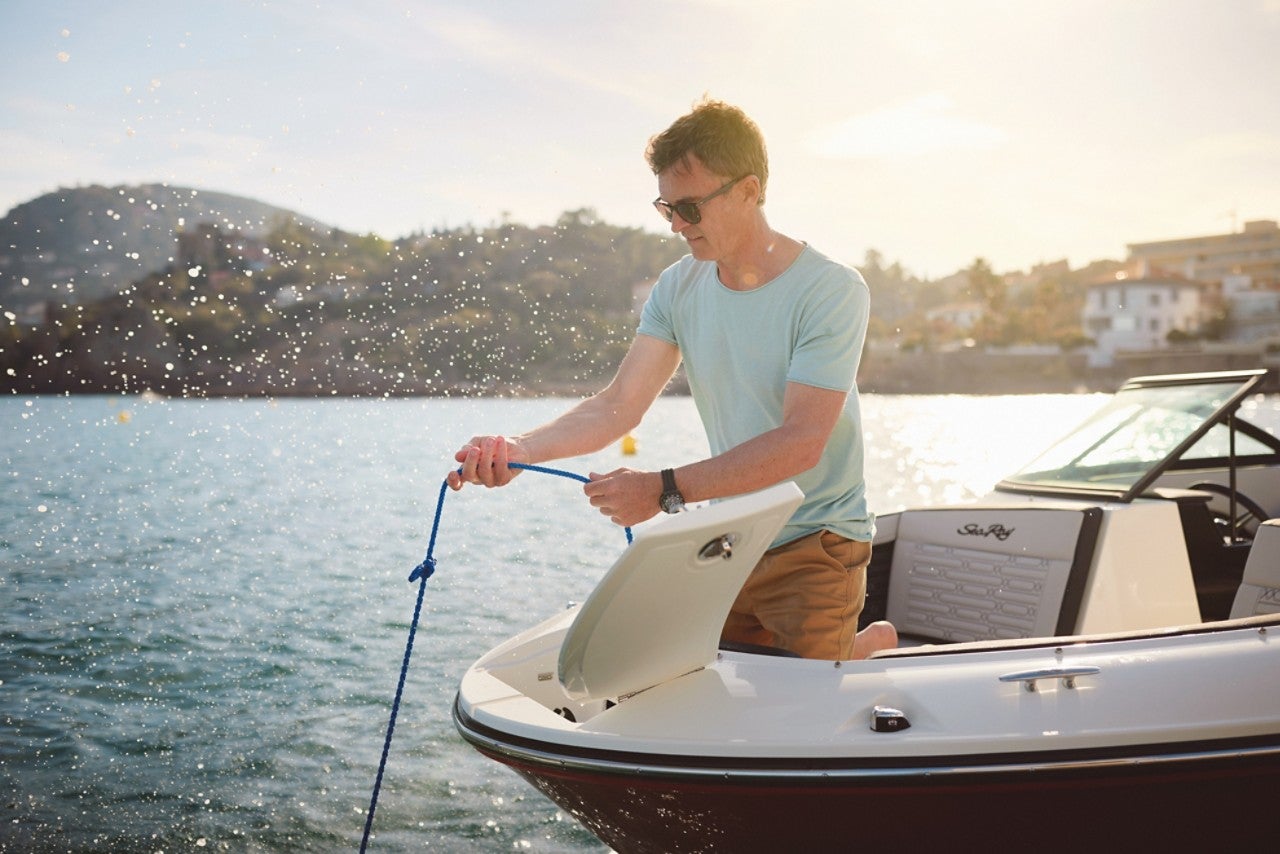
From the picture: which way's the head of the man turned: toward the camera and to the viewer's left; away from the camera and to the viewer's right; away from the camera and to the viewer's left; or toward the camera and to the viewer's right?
toward the camera and to the viewer's left

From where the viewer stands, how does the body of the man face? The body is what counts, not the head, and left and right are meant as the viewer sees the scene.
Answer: facing the viewer and to the left of the viewer
